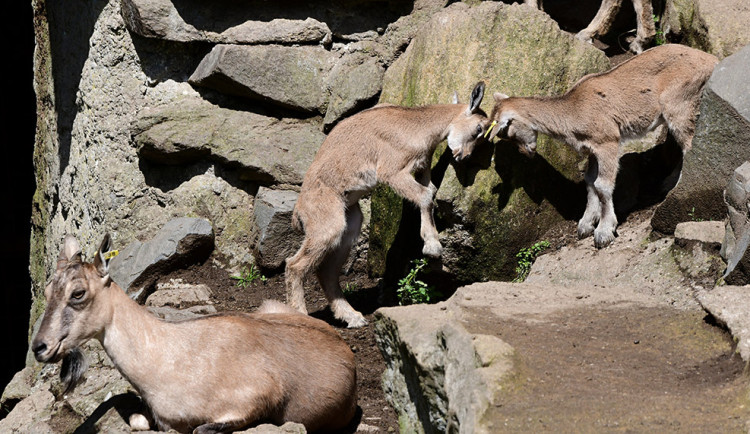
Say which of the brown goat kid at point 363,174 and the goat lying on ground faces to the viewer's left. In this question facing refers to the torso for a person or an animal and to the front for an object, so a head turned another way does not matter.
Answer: the goat lying on ground

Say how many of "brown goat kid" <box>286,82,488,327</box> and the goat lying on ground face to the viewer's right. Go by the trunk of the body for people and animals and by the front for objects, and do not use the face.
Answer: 1

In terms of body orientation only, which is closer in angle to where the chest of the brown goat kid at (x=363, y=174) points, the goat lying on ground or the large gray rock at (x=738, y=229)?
the large gray rock

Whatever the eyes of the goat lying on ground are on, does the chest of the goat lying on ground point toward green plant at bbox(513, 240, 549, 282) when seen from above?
no

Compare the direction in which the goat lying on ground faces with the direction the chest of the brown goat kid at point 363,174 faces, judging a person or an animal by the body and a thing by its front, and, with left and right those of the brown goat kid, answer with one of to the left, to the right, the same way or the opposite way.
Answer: the opposite way

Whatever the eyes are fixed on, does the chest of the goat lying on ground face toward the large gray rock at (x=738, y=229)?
no

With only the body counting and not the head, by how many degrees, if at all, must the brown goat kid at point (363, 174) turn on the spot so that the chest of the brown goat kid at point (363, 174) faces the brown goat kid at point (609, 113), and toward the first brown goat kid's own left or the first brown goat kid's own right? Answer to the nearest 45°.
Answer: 0° — it already faces it

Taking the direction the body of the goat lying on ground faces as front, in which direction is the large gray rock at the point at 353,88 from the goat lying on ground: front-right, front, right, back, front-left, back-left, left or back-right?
back-right

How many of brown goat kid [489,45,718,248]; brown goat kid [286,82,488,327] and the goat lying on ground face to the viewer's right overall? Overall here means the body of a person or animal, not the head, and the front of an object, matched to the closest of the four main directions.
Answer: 1

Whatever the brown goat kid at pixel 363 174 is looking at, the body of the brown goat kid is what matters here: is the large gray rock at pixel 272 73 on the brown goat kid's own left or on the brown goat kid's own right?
on the brown goat kid's own left

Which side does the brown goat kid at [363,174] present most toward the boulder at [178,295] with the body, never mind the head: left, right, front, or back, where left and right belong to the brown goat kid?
back

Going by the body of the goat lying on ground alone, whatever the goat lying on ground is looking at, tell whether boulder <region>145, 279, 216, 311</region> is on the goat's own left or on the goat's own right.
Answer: on the goat's own right

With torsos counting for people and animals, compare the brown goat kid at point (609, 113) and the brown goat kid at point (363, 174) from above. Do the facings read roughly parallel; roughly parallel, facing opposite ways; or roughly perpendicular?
roughly parallel, facing opposite ways

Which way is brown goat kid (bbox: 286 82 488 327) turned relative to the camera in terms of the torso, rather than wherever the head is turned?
to the viewer's right

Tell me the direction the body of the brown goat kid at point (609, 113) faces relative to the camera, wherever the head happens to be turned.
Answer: to the viewer's left

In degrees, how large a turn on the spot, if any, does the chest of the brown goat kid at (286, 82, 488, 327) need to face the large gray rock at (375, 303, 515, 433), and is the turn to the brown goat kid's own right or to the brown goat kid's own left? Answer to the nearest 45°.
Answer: approximately 90° to the brown goat kid's own right

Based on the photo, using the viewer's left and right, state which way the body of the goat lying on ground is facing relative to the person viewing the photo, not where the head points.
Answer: facing to the left of the viewer

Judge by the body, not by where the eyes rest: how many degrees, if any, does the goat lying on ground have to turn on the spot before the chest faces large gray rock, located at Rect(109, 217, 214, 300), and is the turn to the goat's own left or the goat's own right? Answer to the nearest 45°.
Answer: approximately 90° to the goat's own right

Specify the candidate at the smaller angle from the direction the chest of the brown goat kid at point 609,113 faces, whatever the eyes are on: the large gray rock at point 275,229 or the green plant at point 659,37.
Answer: the large gray rock

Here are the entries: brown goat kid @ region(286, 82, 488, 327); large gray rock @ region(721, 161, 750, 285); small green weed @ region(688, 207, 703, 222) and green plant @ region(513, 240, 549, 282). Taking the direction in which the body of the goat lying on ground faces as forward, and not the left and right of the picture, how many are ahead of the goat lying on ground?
0
